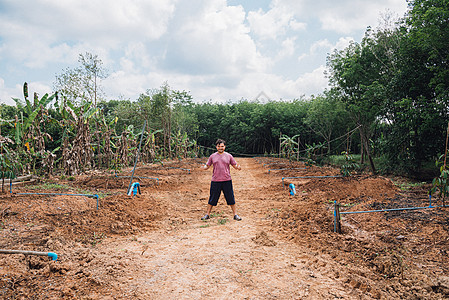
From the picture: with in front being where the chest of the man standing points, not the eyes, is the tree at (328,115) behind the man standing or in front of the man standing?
behind

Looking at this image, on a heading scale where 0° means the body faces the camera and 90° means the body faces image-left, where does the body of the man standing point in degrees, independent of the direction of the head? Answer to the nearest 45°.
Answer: approximately 0°

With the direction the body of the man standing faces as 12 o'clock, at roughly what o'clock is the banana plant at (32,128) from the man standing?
The banana plant is roughly at 4 o'clock from the man standing.
